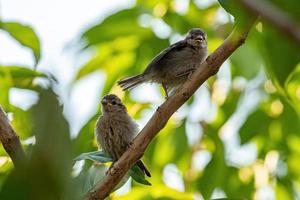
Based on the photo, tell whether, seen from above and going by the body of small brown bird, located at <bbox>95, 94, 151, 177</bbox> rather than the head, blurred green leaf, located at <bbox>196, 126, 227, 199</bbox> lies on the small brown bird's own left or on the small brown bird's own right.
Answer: on the small brown bird's own left

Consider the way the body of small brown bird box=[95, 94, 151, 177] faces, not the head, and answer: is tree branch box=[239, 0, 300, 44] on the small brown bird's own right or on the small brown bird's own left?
on the small brown bird's own left

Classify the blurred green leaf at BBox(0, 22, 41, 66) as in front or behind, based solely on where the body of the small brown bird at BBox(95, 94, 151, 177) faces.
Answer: in front

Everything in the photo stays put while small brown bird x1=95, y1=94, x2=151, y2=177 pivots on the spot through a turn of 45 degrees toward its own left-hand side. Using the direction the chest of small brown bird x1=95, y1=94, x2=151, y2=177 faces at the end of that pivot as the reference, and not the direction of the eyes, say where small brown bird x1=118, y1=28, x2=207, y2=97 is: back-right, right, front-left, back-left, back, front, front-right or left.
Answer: left

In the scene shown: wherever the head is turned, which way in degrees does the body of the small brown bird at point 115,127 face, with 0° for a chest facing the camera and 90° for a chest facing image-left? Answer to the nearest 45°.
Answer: approximately 45°
